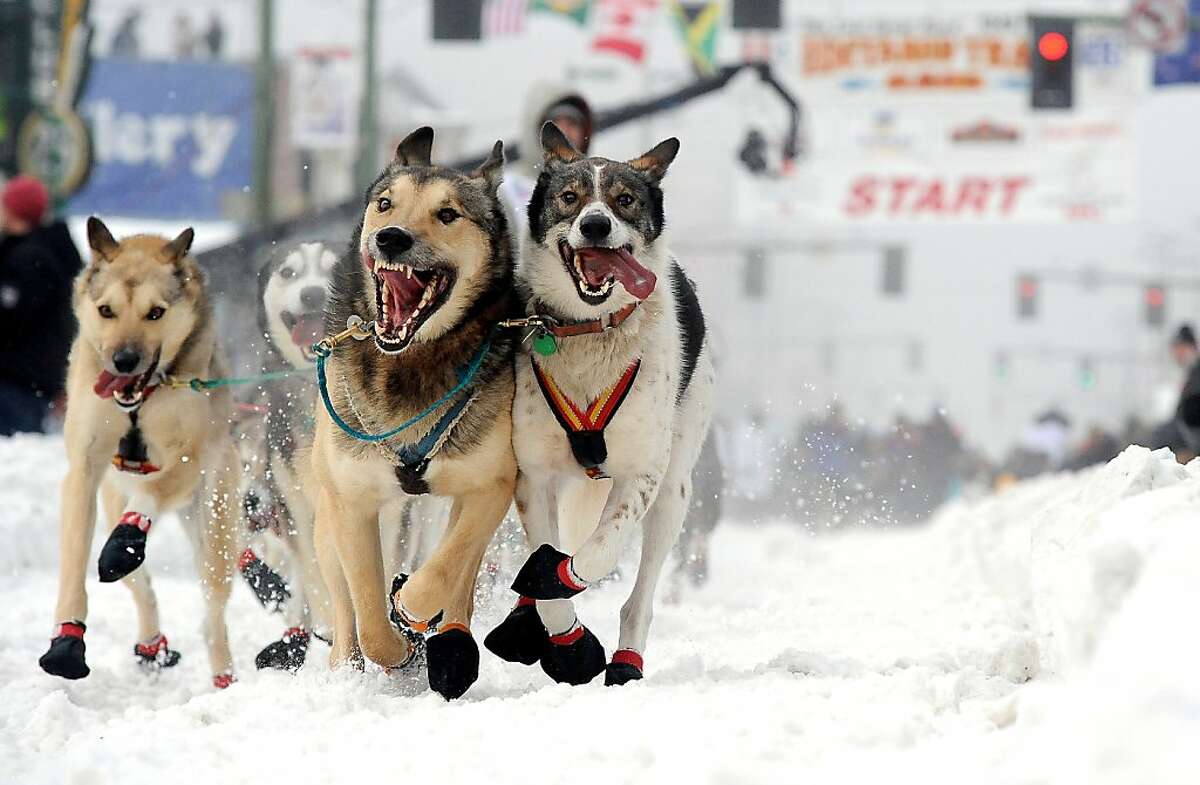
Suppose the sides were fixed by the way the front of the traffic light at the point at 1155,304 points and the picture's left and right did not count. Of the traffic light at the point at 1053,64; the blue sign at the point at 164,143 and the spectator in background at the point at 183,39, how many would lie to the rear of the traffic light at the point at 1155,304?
0

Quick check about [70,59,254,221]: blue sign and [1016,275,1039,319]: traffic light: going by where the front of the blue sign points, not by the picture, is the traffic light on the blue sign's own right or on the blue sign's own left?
on the blue sign's own left

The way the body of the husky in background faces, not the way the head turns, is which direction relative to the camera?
toward the camera

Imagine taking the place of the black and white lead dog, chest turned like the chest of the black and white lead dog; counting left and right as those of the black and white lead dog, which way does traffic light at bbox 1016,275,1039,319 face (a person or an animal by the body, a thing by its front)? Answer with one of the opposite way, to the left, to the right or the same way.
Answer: the same way

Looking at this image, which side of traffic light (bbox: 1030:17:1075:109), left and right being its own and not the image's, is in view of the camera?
front

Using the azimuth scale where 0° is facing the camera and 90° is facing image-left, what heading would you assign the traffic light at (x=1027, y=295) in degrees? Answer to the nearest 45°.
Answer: approximately 0°

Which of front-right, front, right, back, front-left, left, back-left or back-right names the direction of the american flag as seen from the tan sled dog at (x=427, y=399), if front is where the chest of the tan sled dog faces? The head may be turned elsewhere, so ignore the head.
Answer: back

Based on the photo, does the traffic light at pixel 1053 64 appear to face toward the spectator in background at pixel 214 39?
no

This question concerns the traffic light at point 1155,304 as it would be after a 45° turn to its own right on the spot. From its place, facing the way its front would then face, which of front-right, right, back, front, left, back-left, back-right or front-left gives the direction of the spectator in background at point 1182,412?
front-left

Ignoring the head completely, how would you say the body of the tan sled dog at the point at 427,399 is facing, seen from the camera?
toward the camera

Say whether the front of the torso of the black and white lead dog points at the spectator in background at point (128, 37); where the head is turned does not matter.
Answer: no

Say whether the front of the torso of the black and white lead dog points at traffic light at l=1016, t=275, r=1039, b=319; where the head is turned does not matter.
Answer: no

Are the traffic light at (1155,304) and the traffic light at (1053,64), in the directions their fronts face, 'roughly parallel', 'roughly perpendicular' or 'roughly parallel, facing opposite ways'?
roughly parallel

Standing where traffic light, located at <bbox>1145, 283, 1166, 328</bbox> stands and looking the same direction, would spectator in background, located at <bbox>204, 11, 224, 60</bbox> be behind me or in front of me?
in front
